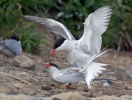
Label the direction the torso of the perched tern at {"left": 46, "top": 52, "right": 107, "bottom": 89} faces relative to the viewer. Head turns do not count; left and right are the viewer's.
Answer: facing to the left of the viewer

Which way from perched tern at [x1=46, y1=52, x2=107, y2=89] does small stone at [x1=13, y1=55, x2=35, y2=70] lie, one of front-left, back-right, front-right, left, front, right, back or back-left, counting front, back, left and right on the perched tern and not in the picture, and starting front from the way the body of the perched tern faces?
front-right

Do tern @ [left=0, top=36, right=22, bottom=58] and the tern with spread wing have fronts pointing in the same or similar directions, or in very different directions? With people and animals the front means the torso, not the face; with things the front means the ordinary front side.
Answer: very different directions

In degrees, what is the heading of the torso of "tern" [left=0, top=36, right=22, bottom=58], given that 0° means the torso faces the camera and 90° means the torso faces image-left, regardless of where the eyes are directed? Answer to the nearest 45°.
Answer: approximately 225°

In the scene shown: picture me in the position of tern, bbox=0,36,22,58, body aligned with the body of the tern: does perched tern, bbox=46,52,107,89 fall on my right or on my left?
on my right

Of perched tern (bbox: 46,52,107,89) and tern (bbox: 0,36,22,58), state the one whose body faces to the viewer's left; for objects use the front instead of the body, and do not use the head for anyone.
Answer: the perched tern

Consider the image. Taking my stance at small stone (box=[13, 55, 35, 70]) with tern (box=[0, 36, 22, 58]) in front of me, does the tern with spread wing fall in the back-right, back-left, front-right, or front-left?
back-right

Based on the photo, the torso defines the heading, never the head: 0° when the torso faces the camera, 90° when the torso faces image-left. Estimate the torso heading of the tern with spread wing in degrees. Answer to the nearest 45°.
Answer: approximately 45°

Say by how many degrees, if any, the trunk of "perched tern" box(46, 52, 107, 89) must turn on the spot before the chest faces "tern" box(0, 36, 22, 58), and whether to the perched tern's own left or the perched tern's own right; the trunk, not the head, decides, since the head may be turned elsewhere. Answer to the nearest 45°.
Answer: approximately 45° to the perched tern's own right

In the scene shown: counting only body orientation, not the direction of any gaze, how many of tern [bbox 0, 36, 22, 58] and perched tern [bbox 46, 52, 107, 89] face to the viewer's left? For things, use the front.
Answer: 1

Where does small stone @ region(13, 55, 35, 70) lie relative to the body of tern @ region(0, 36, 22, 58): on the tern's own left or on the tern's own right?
on the tern's own right

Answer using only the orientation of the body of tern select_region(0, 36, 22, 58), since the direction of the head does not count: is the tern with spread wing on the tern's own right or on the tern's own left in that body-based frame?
on the tern's own right
